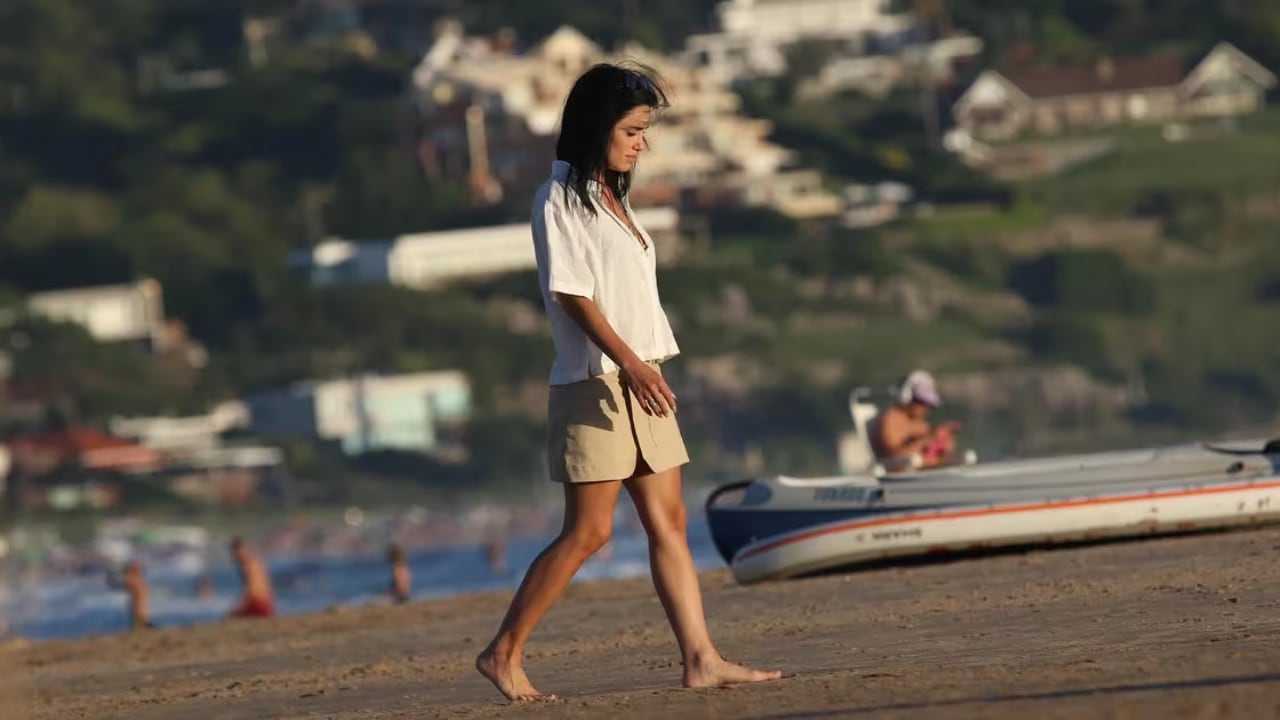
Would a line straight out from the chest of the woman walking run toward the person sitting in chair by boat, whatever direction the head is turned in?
no

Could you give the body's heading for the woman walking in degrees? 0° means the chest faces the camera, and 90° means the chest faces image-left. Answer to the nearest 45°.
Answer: approximately 270°

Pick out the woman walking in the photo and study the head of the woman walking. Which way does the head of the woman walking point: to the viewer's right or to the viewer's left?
to the viewer's right
